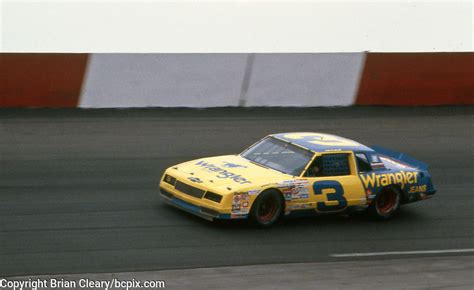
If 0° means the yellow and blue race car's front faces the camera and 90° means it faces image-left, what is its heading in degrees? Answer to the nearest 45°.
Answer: approximately 45°
